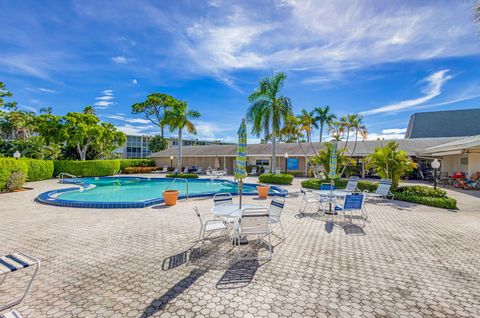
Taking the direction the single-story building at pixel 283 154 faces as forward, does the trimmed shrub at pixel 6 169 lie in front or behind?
in front

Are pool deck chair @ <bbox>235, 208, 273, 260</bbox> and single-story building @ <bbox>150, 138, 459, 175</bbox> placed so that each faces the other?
yes

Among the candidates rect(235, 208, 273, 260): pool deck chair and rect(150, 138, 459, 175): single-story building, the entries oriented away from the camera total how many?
1

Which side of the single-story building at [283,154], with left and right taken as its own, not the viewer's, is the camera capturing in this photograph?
front

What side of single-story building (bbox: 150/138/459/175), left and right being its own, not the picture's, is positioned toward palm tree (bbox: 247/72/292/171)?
front

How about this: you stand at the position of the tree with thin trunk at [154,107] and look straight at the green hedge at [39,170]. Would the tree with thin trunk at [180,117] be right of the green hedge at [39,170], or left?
left

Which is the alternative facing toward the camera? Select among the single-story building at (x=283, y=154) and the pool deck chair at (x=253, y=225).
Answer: the single-story building

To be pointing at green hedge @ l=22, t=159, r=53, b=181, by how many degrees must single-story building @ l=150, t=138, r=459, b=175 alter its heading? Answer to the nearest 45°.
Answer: approximately 45° to its right

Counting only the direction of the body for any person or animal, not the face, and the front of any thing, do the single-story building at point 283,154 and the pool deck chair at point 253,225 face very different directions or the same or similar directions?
very different directions

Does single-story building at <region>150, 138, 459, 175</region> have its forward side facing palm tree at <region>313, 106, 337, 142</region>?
no

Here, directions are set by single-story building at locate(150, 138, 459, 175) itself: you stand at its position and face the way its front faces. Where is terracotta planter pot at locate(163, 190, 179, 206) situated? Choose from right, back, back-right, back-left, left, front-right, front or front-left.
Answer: front

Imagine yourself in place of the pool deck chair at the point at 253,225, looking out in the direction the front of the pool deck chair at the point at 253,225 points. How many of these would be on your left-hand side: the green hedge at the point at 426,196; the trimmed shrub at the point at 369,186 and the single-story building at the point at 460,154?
0

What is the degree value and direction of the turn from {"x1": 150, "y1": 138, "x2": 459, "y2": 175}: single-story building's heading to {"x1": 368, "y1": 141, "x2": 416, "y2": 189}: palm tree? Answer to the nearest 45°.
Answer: approximately 45° to its left

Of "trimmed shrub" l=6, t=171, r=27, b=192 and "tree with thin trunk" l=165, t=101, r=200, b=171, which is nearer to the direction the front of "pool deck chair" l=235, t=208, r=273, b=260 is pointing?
the tree with thin trunk

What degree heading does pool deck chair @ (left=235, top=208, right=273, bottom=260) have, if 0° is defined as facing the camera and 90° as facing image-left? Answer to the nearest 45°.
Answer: approximately 180°

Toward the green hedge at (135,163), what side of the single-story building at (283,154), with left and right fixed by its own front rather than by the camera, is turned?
right

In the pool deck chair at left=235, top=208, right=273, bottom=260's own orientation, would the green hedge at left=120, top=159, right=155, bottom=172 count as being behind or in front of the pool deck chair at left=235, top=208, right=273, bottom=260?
in front

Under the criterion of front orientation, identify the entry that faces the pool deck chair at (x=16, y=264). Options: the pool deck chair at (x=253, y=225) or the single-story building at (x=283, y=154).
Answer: the single-story building

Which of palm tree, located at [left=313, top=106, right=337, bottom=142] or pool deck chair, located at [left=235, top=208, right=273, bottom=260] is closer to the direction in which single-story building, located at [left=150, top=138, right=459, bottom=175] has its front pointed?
the pool deck chair

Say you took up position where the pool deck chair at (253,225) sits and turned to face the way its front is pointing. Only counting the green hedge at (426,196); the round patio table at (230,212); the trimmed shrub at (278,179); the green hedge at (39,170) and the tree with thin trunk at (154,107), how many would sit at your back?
0
